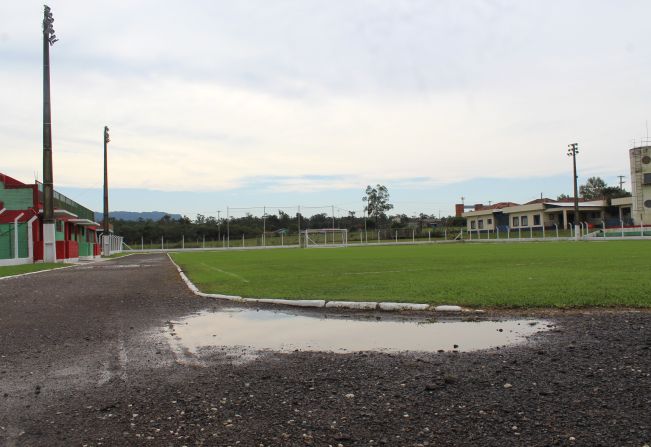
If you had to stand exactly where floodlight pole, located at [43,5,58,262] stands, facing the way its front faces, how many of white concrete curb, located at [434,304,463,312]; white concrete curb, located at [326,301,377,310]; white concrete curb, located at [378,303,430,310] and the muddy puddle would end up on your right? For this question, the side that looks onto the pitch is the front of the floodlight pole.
4

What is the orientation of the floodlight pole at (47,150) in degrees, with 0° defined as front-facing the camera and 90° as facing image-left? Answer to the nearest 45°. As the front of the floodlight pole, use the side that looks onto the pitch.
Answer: approximately 270°

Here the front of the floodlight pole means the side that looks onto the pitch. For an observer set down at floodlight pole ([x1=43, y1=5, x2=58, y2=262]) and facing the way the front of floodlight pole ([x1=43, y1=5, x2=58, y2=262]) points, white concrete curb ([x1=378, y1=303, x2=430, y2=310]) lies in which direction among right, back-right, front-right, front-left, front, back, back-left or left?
right

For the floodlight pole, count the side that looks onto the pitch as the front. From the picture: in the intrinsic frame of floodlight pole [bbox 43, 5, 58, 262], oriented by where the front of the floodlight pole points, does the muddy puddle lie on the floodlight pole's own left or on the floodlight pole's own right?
on the floodlight pole's own right

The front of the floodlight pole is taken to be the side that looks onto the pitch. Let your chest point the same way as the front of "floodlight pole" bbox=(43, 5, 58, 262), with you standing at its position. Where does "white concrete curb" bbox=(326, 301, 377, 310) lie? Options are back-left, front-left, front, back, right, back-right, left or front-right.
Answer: right
